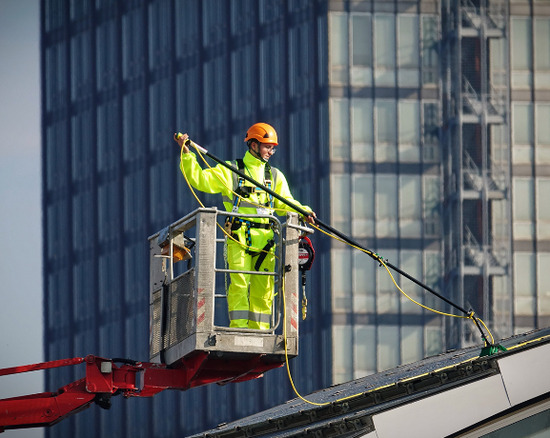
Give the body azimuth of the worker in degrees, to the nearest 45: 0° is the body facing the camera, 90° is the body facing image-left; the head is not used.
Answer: approximately 315°

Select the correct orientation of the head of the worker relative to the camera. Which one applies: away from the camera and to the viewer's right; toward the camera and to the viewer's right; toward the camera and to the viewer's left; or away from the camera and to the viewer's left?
toward the camera and to the viewer's right
